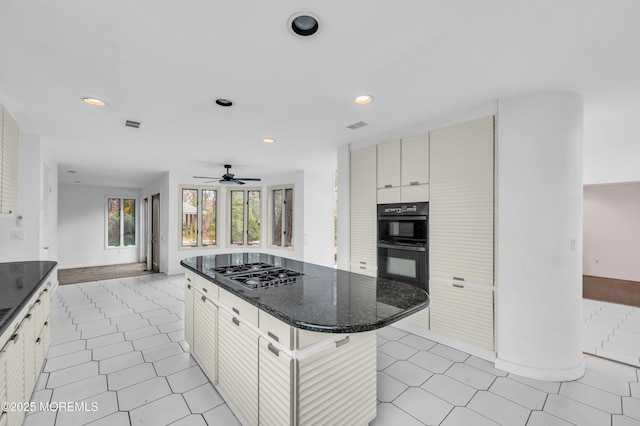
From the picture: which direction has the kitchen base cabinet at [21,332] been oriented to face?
to the viewer's right

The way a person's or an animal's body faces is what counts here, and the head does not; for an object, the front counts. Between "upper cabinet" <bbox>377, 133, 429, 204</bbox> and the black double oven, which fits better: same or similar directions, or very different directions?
same or similar directions

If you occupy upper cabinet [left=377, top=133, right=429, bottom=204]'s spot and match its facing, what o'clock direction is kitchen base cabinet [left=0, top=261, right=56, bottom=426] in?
The kitchen base cabinet is roughly at 12 o'clock from the upper cabinet.

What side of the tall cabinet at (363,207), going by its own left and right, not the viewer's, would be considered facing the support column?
left

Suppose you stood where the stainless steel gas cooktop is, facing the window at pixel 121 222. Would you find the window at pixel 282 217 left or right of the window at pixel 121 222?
right

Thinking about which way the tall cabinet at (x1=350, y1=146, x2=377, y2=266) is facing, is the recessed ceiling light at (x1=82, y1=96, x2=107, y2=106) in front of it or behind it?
in front

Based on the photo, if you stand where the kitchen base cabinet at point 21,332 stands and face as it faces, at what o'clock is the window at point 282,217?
The window is roughly at 11 o'clock from the kitchen base cabinet.

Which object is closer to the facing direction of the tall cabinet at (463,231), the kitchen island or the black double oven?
the kitchen island

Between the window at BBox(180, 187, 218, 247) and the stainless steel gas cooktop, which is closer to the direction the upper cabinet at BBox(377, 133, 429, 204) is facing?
the stainless steel gas cooktop

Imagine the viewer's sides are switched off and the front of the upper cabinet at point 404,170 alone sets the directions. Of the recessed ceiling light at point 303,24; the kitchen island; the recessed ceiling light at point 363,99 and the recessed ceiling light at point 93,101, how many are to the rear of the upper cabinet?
0

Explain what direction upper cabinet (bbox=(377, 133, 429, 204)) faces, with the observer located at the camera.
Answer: facing the viewer and to the left of the viewer

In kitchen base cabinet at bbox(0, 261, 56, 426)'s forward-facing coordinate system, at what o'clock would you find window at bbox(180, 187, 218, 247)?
The window is roughly at 10 o'clock from the kitchen base cabinet.

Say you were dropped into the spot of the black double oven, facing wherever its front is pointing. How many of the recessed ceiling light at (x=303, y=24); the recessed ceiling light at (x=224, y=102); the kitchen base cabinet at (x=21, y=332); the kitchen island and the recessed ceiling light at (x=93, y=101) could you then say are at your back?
0

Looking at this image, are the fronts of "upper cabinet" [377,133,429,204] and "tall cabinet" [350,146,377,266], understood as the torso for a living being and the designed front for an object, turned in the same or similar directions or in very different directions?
same or similar directions

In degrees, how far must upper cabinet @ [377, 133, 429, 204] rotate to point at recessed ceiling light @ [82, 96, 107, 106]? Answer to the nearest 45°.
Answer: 0° — it already faces it

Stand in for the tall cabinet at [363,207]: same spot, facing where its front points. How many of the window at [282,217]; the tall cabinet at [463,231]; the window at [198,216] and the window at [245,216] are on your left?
1
